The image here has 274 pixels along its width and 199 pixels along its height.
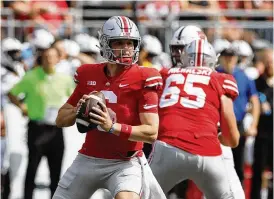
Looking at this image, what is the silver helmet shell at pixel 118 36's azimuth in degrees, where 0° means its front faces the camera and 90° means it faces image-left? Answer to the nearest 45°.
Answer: approximately 315°

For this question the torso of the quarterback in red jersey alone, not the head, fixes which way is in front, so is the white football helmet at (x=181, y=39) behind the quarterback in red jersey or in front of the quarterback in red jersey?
behind

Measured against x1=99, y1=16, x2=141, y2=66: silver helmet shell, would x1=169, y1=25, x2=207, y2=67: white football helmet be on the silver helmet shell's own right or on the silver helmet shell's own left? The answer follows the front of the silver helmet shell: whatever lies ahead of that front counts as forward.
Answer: on the silver helmet shell's own left
